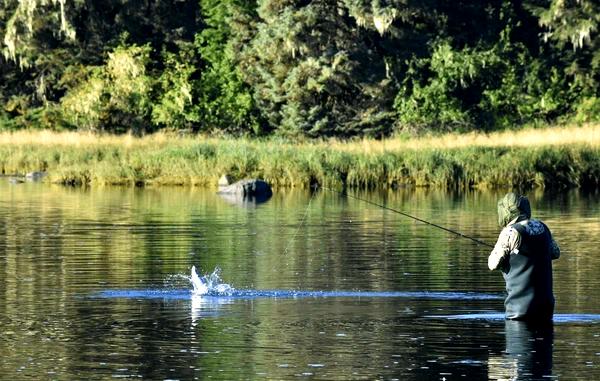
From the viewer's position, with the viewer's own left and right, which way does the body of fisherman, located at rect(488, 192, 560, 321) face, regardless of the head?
facing away from the viewer and to the left of the viewer

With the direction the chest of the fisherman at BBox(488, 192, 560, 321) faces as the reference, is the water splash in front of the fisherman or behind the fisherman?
in front

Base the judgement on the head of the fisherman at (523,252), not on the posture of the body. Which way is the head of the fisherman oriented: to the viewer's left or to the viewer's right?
to the viewer's left
